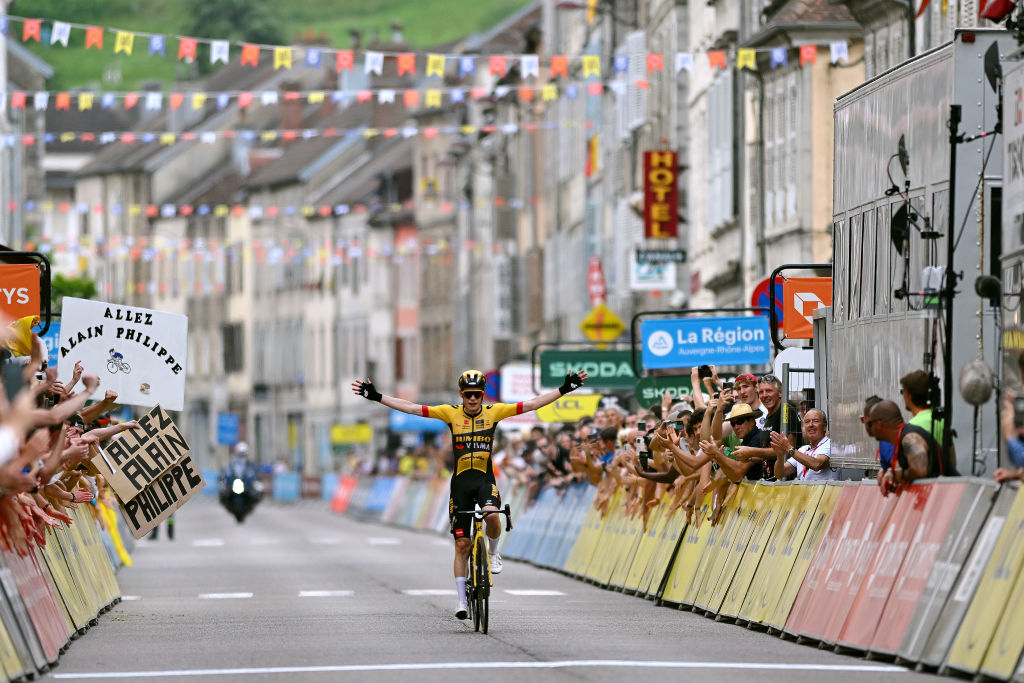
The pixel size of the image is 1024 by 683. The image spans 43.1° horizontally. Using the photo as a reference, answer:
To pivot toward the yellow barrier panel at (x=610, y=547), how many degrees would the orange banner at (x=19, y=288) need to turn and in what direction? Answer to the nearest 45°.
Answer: approximately 90° to its left

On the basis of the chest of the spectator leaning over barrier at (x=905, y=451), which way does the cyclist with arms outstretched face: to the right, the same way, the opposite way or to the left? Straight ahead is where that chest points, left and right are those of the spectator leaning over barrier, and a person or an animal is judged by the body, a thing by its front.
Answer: to the left

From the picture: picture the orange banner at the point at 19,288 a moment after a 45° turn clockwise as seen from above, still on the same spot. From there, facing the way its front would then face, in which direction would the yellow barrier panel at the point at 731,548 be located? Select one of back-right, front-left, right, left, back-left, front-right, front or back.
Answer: left

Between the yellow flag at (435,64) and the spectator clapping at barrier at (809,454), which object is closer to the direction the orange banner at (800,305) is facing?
the spectator clapping at barrier

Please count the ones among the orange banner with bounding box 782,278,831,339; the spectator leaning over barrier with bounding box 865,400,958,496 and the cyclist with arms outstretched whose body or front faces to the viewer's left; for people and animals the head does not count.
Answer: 1

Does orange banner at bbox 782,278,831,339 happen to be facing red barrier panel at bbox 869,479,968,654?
yes

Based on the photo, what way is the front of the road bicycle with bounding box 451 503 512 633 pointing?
toward the camera

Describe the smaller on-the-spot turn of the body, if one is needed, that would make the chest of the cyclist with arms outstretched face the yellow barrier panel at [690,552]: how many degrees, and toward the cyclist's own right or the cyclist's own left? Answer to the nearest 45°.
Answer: approximately 135° to the cyclist's own left

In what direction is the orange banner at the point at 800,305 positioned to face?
toward the camera

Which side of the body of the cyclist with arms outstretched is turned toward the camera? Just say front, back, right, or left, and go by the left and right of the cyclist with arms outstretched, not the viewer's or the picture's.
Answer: front
